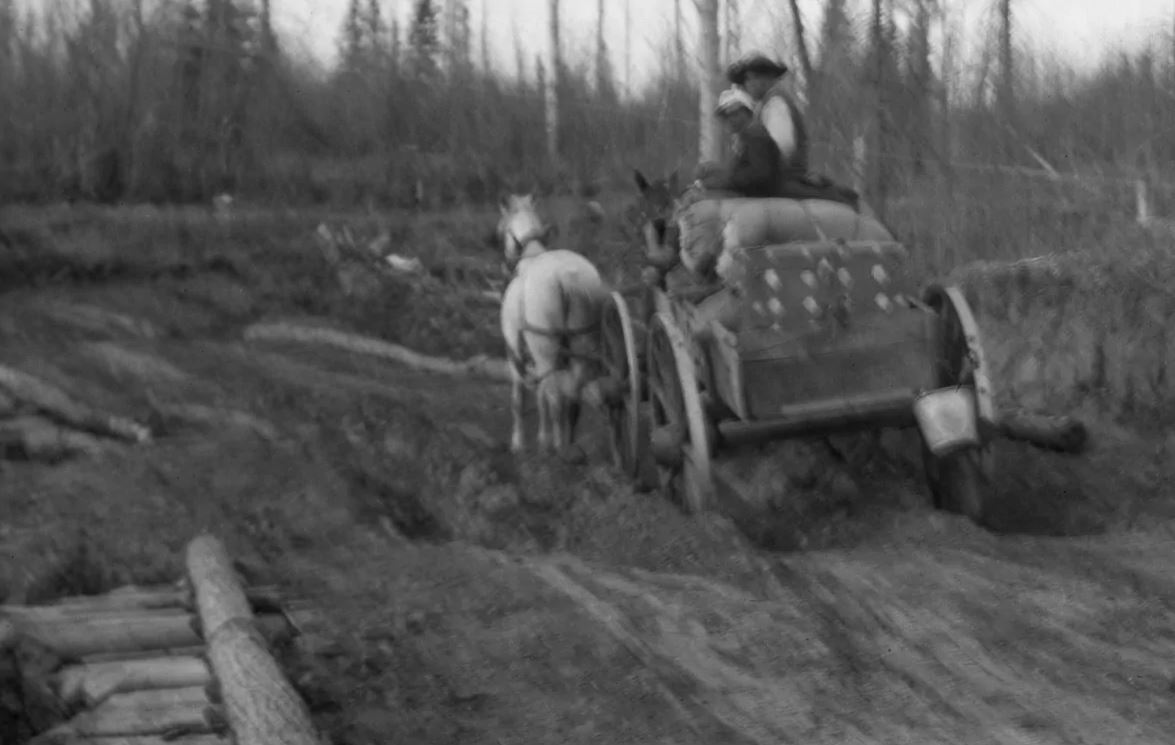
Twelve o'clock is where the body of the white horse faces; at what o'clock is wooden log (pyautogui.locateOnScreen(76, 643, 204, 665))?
The wooden log is roughly at 8 o'clock from the white horse.

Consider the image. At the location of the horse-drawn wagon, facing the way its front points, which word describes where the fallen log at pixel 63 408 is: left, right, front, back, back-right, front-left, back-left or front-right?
front

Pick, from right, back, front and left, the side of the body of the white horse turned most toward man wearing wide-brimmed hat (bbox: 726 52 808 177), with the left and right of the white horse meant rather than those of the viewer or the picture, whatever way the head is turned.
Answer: back

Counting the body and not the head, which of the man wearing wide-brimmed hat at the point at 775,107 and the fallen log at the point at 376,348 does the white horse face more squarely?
the fallen log

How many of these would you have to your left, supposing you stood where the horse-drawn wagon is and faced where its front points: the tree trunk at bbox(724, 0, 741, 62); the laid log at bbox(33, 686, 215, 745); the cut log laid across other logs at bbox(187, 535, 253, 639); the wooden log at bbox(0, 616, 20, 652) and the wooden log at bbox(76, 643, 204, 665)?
4

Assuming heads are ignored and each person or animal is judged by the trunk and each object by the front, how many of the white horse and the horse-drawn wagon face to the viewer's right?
0

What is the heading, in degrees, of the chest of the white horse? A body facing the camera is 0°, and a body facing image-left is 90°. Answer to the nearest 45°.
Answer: approximately 135°

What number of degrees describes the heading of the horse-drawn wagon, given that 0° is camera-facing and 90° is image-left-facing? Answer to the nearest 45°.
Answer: approximately 135°

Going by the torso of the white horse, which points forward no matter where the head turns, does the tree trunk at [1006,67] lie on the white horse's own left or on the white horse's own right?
on the white horse's own right
